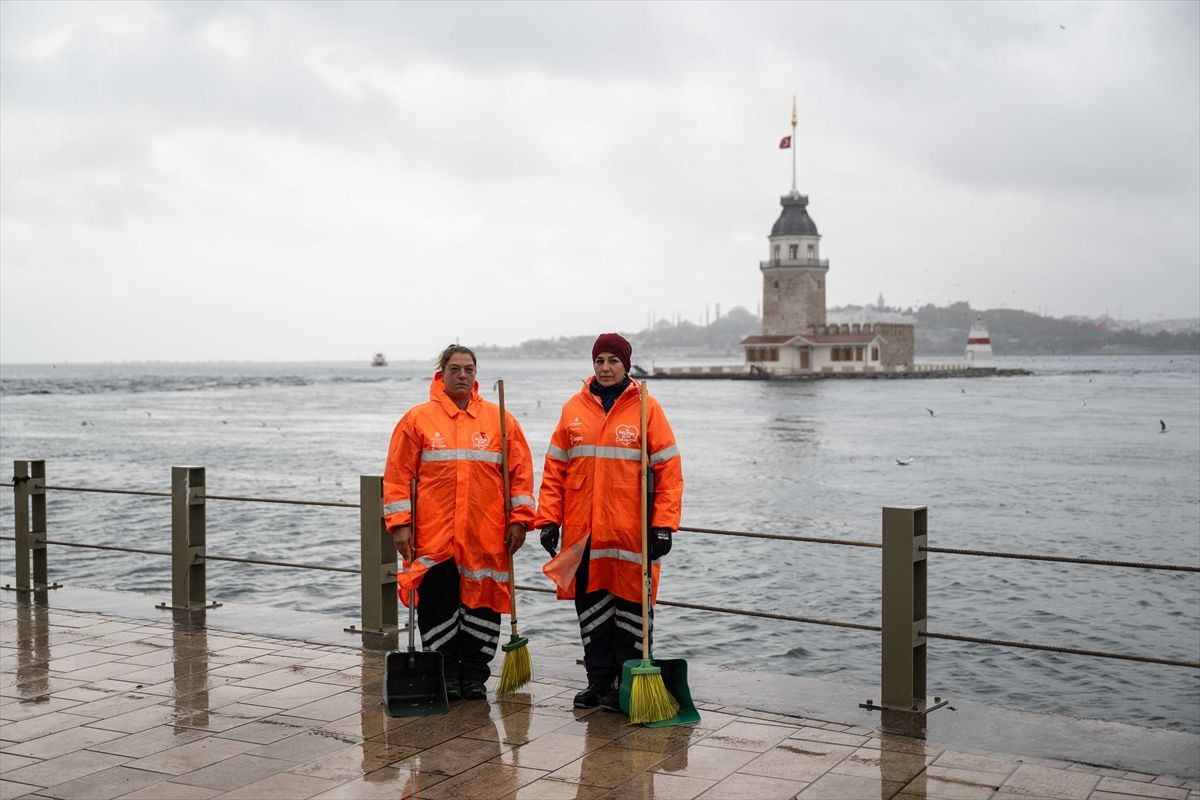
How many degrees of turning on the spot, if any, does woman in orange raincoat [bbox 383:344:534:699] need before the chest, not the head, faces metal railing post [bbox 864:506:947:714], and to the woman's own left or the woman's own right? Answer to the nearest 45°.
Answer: approximately 90° to the woman's own left

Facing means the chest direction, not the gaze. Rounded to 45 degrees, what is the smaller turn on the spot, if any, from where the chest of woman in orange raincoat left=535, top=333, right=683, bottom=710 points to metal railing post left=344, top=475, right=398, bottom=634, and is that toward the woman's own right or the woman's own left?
approximately 135° to the woman's own right

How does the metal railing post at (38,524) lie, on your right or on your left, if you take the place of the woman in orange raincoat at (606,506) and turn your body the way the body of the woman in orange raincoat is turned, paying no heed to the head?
on your right

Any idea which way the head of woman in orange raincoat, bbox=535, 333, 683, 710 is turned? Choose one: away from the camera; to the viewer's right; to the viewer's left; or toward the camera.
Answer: toward the camera

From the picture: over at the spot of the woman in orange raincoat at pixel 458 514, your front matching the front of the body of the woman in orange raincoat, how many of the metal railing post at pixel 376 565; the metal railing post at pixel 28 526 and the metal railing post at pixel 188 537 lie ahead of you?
0

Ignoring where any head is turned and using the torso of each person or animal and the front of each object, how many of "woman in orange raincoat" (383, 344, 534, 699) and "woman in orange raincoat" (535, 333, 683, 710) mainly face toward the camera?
2

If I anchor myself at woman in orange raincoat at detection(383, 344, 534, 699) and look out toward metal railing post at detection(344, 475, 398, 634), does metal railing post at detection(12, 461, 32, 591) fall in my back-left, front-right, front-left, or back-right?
front-left

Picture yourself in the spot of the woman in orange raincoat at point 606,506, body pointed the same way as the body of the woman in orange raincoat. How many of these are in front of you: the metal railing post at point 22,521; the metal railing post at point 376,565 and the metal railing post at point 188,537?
0

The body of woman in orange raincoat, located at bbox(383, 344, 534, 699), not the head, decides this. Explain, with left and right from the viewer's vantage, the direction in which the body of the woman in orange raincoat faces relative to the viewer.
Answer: facing the viewer

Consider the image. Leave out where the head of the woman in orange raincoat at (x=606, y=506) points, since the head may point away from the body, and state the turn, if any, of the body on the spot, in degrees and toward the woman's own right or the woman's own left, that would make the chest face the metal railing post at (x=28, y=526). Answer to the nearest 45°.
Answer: approximately 135° to the woman's own right

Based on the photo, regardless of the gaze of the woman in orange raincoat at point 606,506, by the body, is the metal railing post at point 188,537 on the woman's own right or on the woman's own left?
on the woman's own right

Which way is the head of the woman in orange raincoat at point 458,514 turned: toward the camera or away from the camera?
toward the camera

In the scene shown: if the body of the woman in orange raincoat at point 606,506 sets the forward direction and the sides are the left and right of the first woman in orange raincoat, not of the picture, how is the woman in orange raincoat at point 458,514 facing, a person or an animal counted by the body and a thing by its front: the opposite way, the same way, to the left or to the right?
the same way

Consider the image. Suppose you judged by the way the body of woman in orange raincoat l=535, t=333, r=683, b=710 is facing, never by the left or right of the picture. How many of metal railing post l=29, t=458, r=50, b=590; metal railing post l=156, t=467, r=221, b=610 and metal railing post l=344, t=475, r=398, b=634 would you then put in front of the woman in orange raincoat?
0

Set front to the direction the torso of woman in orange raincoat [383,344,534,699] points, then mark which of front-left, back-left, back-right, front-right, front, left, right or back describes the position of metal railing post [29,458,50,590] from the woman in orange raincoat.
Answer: back-right

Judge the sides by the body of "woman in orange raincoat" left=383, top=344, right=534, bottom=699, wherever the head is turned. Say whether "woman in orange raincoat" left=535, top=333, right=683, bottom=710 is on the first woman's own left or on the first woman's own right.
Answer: on the first woman's own left
